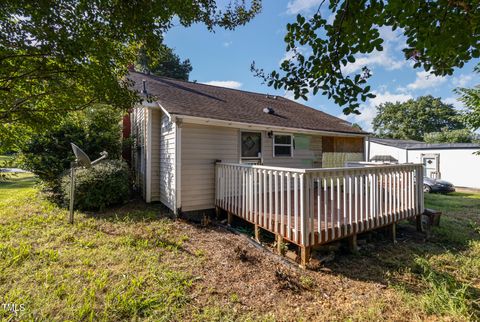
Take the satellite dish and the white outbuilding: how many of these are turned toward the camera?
1

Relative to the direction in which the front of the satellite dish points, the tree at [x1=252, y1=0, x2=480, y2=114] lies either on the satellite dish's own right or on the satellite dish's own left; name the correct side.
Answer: on the satellite dish's own right

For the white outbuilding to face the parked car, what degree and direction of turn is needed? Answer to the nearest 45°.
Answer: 0° — it already faces it

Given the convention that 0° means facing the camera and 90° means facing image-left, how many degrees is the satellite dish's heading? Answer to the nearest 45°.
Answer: approximately 270°

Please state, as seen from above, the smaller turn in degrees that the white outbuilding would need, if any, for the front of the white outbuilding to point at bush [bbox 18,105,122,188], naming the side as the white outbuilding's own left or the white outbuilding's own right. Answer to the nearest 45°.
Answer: approximately 45° to the white outbuilding's own right

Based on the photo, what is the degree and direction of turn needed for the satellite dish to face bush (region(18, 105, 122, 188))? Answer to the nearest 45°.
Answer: approximately 90° to its left

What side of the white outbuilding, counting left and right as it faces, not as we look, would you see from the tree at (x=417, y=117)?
back

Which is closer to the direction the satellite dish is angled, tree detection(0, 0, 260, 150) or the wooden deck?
the wooden deck

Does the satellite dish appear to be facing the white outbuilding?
yes

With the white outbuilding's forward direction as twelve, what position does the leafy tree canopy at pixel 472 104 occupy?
The leafy tree canopy is roughly at 12 o'clock from the white outbuilding.

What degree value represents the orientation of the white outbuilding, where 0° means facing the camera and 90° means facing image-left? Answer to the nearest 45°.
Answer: approximately 0°
